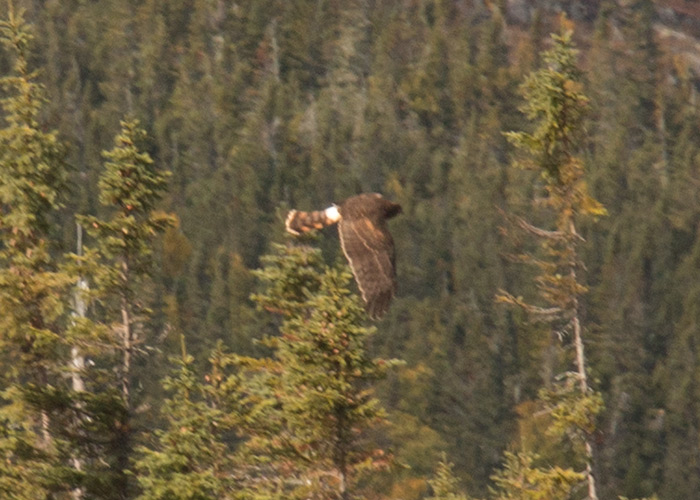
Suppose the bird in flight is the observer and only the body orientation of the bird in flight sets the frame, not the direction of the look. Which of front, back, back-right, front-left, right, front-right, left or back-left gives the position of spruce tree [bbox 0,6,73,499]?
back-left

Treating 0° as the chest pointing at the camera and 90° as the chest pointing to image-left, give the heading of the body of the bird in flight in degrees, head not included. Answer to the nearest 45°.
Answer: approximately 270°
